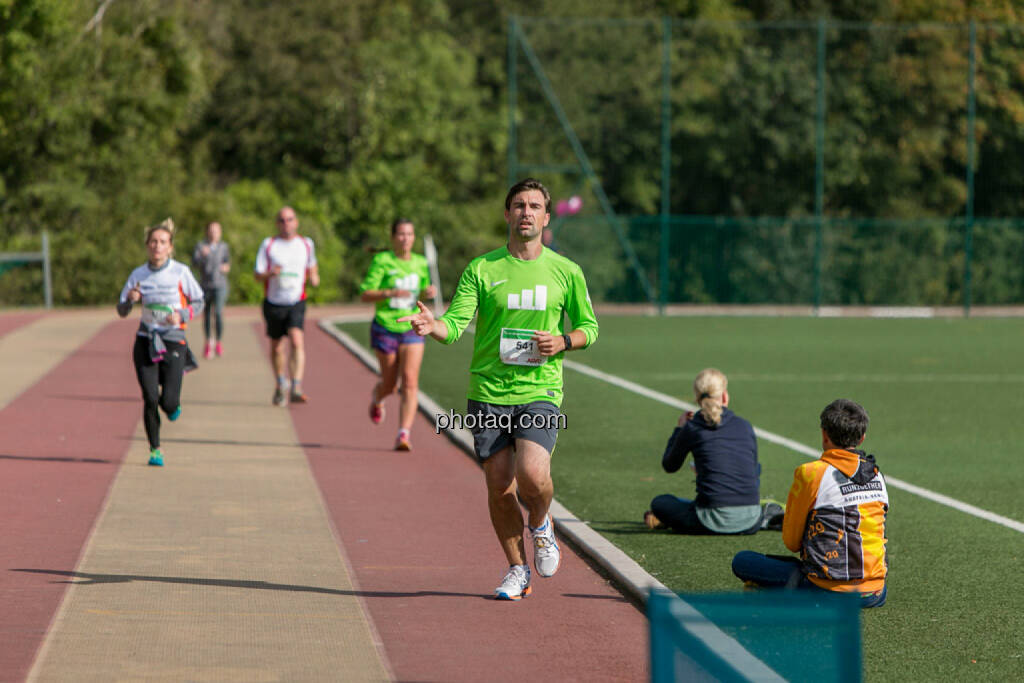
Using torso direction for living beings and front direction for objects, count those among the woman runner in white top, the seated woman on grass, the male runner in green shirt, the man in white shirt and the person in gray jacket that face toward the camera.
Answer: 4

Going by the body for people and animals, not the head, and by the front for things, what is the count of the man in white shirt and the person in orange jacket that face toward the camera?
1

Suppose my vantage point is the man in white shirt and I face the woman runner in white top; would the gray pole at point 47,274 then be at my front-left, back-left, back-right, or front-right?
back-right

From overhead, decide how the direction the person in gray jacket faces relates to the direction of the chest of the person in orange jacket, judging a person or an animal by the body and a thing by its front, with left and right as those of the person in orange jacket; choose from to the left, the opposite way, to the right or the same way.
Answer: the opposite way

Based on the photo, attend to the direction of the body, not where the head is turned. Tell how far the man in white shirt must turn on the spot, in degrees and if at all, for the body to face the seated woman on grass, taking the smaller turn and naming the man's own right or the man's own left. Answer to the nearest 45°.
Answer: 0° — they already face them

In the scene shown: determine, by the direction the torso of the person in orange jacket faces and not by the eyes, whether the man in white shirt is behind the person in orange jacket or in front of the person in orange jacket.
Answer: in front

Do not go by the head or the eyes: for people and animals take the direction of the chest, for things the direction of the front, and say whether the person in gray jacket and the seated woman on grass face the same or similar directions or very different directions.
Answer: very different directions

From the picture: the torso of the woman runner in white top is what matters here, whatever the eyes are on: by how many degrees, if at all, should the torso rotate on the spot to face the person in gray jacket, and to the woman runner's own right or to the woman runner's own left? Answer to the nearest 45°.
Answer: approximately 180°

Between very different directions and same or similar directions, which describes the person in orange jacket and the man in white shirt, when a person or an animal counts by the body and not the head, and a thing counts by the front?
very different directions

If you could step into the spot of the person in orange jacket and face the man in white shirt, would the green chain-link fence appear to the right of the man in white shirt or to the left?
right

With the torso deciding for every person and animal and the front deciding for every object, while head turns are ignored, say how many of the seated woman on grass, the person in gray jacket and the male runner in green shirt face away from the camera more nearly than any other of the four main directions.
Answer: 1
